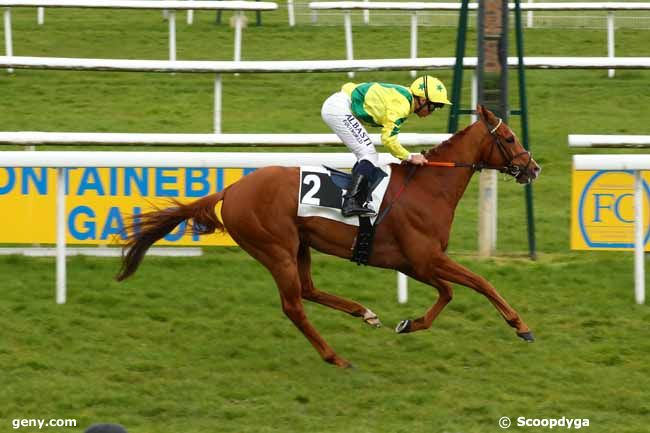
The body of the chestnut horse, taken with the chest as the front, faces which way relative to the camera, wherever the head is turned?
to the viewer's right

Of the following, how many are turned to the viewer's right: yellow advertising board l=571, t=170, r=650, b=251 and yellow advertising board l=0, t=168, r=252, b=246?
0

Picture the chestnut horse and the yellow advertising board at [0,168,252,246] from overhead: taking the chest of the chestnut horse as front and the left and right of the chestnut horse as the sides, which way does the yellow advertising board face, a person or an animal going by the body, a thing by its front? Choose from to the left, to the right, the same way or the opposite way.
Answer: to the right

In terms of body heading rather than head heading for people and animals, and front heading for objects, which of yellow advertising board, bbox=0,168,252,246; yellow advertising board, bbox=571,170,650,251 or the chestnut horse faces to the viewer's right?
the chestnut horse

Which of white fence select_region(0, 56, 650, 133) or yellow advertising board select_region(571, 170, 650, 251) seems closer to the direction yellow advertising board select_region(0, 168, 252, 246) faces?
the yellow advertising board

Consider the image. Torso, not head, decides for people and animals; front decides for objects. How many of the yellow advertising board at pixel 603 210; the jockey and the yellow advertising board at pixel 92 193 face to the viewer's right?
1

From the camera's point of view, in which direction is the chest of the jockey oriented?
to the viewer's right

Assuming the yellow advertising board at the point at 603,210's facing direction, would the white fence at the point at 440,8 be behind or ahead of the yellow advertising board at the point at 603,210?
behind

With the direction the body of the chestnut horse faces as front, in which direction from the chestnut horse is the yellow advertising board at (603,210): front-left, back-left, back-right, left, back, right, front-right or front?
front-left

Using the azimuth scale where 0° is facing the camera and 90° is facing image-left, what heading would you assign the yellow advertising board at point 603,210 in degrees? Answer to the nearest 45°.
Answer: approximately 0°

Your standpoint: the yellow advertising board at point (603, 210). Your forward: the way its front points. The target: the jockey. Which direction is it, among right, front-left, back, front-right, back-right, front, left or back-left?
front-right

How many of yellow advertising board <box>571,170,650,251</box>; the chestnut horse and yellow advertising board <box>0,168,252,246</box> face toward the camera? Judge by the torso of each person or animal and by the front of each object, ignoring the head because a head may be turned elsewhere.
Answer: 2

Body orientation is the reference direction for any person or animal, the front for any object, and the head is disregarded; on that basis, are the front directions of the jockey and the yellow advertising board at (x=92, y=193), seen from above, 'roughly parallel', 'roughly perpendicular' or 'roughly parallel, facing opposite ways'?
roughly perpendicular
